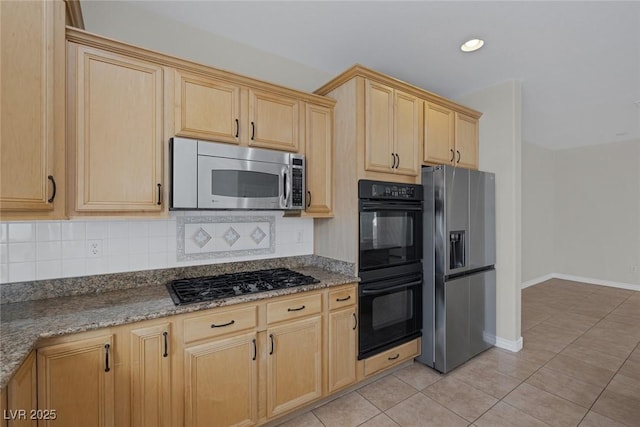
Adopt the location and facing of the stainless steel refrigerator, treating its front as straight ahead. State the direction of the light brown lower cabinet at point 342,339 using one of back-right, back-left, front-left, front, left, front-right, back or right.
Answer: right

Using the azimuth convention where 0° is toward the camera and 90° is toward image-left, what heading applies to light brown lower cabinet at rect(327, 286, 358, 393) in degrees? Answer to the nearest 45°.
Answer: approximately 315°

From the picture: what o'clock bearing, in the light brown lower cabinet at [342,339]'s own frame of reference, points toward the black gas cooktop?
The black gas cooktop is roughly at 4 o'clock from the light brown lower cabinet.

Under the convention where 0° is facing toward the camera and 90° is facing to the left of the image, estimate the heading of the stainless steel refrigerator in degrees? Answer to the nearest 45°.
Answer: approximately 315°

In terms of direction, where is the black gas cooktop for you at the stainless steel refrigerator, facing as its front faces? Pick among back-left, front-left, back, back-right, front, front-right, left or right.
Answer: right

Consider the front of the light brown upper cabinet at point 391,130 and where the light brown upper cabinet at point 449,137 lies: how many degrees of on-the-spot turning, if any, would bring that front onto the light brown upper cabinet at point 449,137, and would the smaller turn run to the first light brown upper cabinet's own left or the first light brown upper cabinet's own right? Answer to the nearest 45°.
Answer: approximately 90° to the first light brown upper cabinet's own left

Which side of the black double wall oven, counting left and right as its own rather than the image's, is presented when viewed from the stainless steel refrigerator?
left

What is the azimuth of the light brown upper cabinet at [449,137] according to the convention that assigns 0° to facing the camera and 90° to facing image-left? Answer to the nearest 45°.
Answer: approximately 315°

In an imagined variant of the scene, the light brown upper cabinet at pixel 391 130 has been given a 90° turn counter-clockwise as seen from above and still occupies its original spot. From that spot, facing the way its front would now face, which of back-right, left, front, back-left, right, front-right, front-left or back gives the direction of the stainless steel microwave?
back

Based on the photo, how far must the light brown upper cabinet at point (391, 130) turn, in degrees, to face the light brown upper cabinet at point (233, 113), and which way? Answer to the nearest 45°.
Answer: approximately 90° to its right

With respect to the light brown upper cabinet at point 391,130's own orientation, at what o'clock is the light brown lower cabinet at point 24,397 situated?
The light brown lower cabinet is roughly at 3 o'clock from the light brown upper cabinet.
